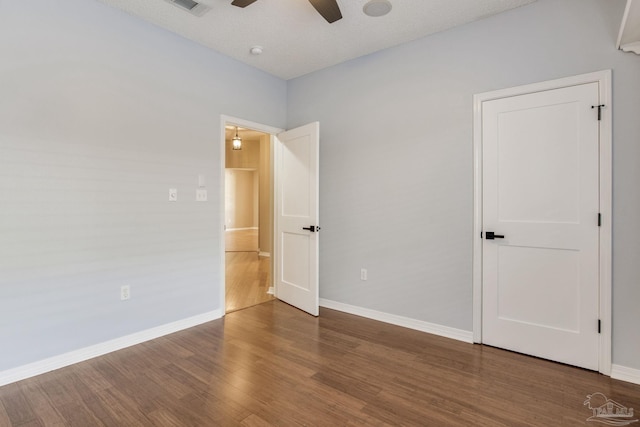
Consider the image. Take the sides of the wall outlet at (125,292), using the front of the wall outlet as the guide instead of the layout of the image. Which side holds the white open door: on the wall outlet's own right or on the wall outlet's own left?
on the wall outlet's own left

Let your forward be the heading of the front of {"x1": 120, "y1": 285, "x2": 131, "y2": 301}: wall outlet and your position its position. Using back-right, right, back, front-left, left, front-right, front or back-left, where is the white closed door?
front-left
